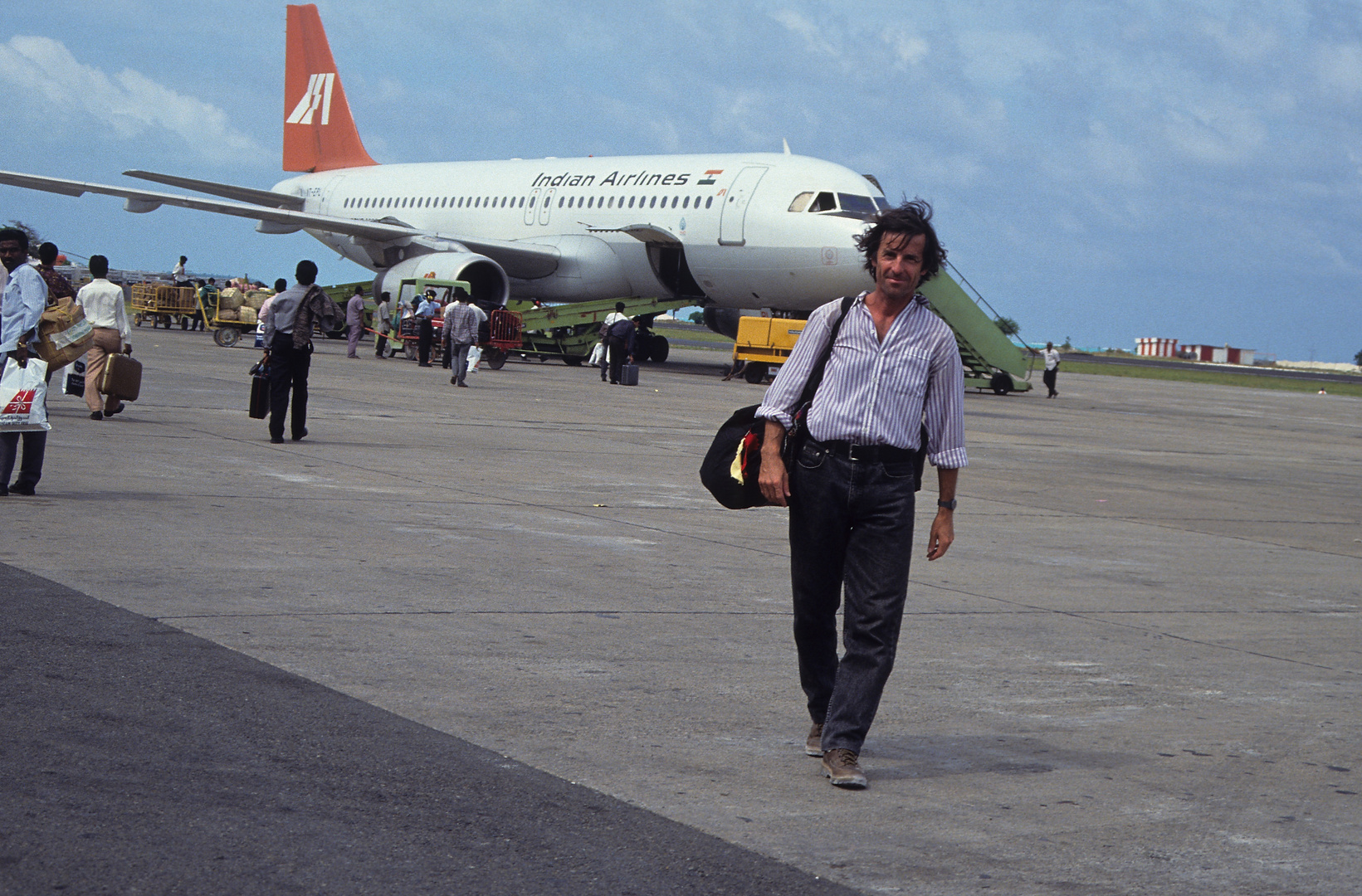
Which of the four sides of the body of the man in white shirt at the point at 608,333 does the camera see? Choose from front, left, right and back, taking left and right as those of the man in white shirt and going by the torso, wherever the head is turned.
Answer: back

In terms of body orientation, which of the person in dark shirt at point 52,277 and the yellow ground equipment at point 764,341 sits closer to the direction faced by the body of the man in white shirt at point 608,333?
the yellow ground equipment

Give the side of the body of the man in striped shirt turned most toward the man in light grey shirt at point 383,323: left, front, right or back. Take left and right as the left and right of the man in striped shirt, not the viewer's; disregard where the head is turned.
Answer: back

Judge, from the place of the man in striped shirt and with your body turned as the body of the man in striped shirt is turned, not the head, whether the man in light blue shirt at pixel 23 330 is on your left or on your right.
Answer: on your right

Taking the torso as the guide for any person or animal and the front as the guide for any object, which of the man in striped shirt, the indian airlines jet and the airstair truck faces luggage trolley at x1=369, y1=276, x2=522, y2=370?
the airstair truck

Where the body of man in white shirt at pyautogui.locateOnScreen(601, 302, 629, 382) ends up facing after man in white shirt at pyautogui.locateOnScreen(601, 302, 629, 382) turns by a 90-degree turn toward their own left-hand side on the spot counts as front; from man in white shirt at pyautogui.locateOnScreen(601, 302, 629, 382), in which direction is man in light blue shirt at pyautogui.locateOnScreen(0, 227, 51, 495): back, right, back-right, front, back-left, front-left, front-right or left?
left

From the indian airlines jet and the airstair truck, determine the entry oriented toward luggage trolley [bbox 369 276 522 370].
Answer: the airstair truck

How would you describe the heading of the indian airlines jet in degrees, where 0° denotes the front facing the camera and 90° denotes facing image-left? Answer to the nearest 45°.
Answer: approximately 315°

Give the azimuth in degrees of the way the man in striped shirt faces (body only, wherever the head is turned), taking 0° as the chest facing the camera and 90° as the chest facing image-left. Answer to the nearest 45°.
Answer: approximately 0°

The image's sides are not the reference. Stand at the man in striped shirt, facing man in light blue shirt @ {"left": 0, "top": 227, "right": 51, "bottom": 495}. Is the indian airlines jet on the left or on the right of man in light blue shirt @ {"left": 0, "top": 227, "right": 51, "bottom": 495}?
right

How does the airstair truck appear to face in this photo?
to the viewer's left

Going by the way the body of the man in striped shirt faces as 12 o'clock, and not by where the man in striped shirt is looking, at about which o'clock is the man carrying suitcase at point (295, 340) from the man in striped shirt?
The man carrying suitcase is roughly at 5 o'clock from the man in striped shirt.

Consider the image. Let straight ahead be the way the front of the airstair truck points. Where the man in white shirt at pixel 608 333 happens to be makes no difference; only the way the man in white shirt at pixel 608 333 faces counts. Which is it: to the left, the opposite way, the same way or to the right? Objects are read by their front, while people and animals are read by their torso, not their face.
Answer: to the right

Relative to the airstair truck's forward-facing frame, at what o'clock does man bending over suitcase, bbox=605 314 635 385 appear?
The man bending over suitcase is roughly at 11 o'clock from the airstair truck.
